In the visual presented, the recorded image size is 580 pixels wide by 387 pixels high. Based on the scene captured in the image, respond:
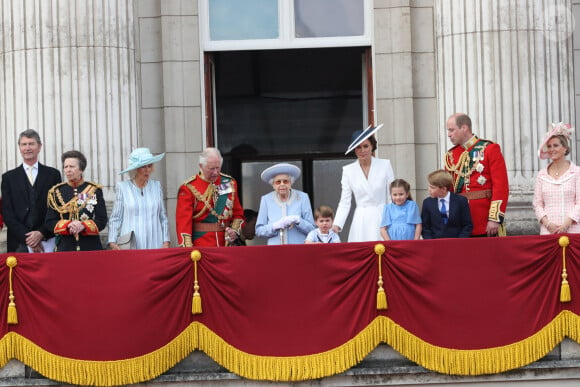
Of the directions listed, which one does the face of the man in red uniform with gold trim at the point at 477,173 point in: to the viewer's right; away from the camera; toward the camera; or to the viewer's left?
to the viewer's left

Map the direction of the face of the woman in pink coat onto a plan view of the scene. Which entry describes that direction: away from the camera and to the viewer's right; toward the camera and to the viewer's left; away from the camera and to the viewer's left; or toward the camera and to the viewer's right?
toward the camera and to the viewer's left

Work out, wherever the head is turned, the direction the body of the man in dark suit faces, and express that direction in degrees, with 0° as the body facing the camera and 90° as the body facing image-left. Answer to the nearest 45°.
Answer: approximately 0°

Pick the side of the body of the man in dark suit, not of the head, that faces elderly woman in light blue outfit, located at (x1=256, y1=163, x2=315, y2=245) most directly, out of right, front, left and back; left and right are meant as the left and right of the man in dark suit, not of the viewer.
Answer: left

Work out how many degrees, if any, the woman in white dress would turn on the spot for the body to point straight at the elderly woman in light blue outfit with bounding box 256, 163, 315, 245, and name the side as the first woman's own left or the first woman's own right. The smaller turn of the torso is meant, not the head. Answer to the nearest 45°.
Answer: approximately 90° to the first woman's own right

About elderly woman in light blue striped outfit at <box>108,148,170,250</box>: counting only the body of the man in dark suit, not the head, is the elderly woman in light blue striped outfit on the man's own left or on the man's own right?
on the man's own left

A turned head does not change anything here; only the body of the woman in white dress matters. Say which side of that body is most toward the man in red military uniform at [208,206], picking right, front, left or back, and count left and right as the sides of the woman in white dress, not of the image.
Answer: right
